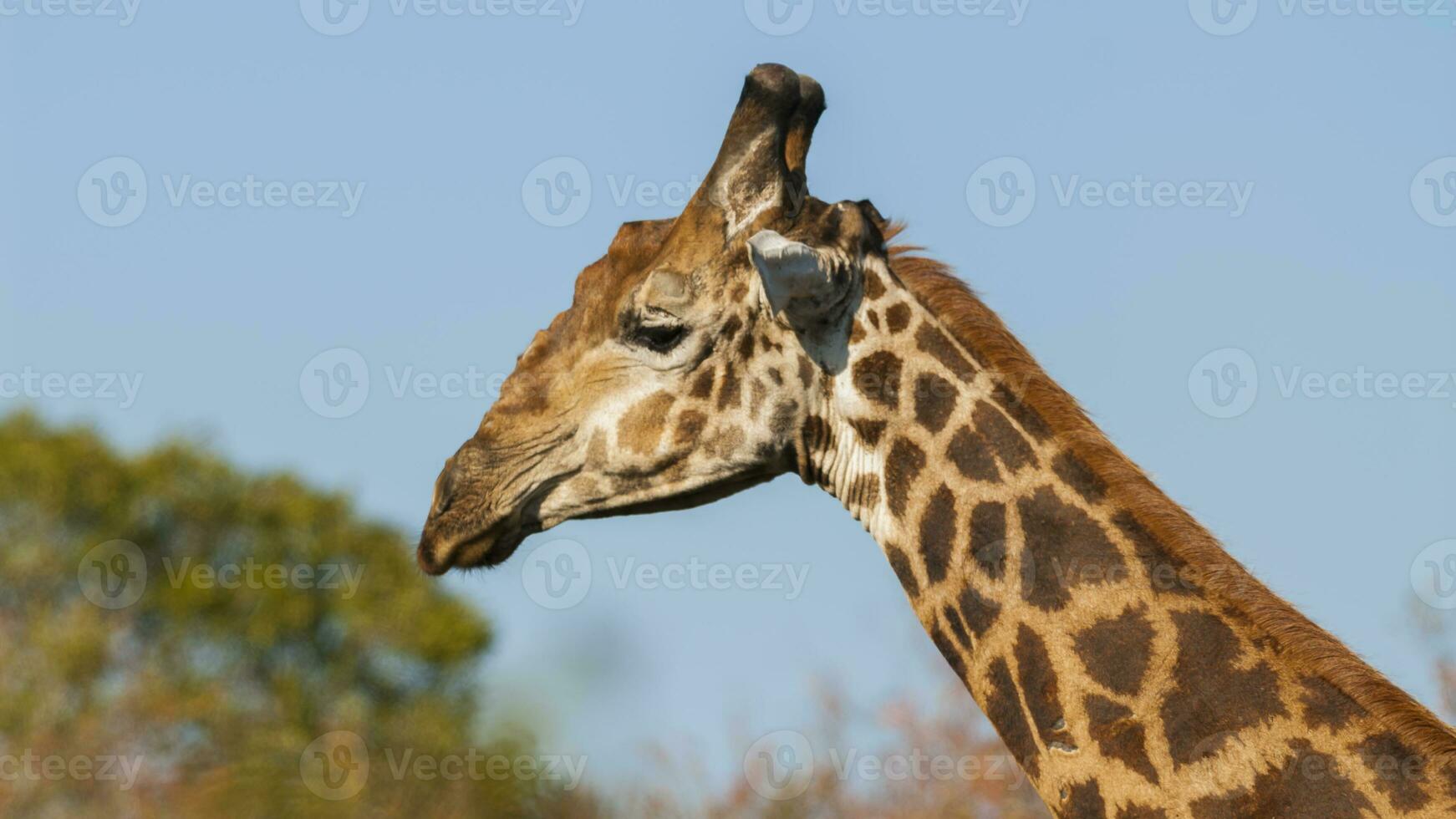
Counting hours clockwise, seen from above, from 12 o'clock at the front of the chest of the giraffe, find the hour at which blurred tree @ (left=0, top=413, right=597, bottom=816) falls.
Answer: The blurred tree is roughly at 2 o'clock from the giraffe.

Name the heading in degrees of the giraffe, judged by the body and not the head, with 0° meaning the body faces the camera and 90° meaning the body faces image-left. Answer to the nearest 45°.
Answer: approximately 90°
